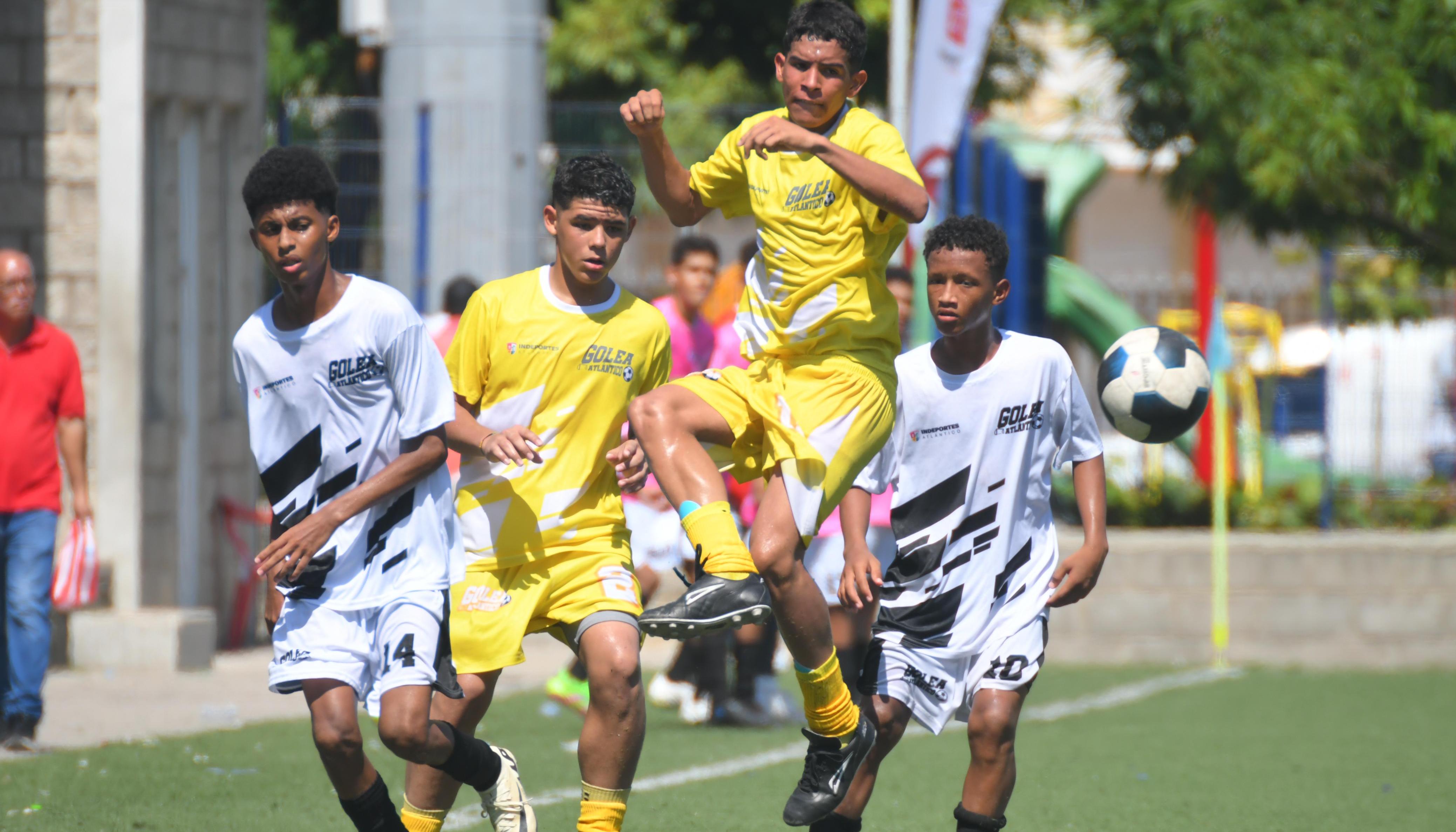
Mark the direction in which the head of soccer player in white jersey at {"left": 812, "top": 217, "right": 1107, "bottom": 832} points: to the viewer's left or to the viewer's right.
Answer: to the viewer's left

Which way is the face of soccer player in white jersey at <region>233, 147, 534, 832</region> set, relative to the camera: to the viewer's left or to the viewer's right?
to the viewer's left

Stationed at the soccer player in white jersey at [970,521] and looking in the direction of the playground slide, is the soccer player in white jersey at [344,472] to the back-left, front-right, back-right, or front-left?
back-left

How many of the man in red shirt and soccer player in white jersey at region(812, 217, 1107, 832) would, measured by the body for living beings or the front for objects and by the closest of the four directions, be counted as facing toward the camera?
2

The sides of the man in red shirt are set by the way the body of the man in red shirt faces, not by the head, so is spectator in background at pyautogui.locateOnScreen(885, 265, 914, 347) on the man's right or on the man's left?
on the man's left

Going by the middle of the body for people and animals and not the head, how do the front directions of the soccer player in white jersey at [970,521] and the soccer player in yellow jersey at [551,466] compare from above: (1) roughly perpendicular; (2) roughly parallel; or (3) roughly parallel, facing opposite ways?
roughly parallel

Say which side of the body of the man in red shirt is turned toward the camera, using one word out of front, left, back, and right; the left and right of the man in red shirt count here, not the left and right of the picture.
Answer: front

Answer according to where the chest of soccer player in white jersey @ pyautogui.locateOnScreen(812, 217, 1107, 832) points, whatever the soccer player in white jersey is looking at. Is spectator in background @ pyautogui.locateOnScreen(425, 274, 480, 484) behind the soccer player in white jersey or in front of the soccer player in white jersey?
behind

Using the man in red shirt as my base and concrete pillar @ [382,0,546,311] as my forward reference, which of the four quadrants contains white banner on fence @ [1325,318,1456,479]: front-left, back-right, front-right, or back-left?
front-right

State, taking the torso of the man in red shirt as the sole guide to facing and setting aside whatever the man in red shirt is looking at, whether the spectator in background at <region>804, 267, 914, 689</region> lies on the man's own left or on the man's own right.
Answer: on the man's own left

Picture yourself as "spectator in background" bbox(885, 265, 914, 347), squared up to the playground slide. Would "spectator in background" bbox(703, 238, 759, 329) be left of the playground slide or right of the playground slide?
left

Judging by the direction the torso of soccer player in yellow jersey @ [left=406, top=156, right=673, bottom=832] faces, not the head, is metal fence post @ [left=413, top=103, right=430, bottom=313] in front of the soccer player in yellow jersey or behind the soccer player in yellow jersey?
behind

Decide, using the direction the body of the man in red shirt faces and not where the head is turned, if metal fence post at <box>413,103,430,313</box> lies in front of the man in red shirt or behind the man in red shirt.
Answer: behind

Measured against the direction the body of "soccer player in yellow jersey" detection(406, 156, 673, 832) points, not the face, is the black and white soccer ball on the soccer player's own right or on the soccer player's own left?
on the soccer player's own left

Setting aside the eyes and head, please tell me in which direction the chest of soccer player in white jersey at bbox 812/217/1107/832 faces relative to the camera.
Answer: toward the camera

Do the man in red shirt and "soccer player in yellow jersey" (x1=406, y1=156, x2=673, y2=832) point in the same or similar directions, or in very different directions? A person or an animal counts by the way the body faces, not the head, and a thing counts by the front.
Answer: same or similar directions
